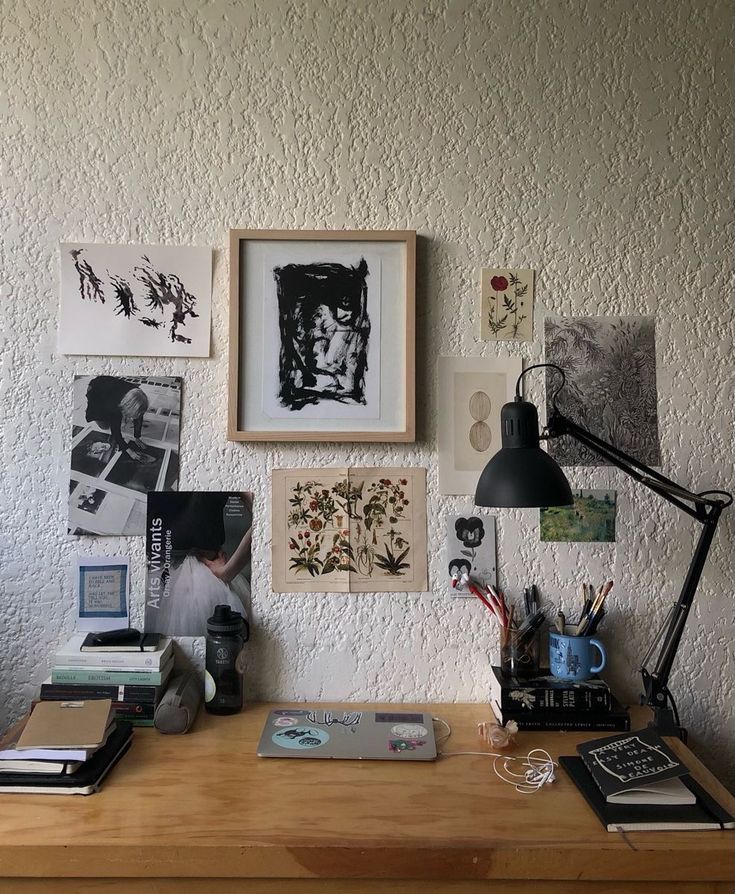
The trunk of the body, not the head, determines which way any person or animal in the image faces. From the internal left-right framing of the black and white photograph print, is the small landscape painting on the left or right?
on its left

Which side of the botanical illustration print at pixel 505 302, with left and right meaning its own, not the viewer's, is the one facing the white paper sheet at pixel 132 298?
right
